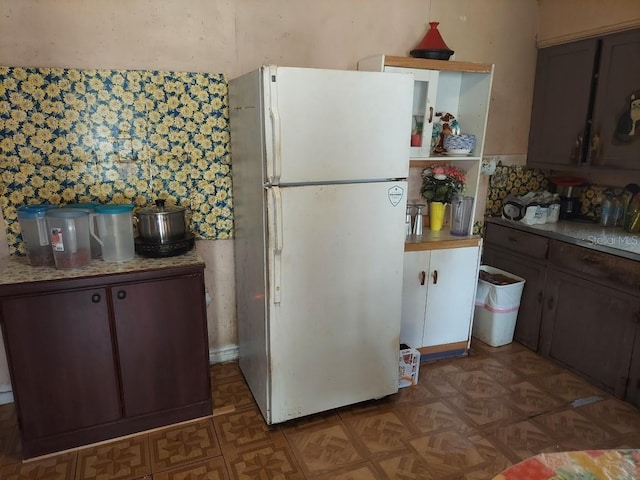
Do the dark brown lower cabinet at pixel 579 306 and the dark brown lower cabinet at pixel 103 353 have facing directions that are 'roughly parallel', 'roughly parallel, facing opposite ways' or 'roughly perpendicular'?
roughly perpendicular

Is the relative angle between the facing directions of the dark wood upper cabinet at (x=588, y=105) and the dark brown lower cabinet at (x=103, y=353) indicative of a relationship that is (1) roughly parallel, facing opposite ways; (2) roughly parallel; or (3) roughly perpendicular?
roughly perpendicular

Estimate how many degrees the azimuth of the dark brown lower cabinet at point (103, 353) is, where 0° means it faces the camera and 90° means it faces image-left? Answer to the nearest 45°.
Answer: approximately 0°

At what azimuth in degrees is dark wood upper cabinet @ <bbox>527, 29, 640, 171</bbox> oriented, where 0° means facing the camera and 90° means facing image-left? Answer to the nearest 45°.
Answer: approximately 45°

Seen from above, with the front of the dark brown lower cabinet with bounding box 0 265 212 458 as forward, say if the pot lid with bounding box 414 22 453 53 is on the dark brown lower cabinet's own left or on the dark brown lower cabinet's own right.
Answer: on the dark brown lower cabinet's own left

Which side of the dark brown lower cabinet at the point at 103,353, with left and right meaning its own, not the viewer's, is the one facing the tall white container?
left

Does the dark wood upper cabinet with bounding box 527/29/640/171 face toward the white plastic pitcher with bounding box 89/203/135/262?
yes

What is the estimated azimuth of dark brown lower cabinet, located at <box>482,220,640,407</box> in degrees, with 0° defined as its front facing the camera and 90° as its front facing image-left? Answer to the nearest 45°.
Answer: approximately 45°

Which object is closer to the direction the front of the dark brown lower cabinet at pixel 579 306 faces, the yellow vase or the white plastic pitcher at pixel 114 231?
the white plastic pitcher
